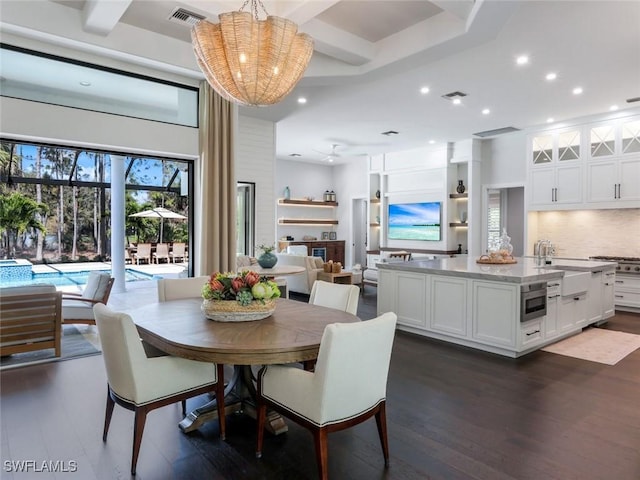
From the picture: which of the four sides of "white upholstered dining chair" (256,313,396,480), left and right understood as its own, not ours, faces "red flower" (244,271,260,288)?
front

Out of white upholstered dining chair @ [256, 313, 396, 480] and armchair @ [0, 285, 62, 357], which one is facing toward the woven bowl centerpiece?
the white upholstered dining chair

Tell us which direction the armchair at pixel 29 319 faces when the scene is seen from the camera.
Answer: facing away from the viewer

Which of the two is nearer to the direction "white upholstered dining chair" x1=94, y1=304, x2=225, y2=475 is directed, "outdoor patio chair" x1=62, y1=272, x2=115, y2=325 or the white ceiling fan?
the white ceiling fan

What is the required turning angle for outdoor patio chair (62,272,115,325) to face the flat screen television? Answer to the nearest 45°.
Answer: approximately 180°

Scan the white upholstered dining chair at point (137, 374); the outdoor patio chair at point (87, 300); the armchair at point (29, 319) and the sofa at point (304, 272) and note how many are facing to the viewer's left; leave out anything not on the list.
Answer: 1

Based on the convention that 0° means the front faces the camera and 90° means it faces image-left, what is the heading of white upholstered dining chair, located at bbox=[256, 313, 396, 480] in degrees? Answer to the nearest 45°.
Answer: approximately 135°

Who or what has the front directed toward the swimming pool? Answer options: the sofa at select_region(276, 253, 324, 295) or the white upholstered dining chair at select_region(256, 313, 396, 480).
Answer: the white upholstered dining chair

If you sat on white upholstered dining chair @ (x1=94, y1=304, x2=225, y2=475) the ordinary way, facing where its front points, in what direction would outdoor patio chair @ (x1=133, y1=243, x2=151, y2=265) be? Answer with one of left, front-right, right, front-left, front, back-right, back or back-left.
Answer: front-left

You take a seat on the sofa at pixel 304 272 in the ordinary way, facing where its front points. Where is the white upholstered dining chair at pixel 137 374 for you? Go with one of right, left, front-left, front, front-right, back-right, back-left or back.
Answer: back-right

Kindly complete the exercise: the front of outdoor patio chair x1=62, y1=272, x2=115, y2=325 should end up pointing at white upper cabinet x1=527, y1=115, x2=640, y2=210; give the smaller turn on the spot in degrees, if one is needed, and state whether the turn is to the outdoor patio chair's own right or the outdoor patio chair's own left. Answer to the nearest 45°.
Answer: approximately 180°

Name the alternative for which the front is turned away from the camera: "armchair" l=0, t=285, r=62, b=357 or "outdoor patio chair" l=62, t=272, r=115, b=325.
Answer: the armchair

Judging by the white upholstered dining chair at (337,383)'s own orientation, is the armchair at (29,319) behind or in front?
in front

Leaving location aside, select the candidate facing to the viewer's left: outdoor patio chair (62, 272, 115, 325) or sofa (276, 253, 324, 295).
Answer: the outdoor patio chair

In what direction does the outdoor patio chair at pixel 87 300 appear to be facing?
to the viewer's left

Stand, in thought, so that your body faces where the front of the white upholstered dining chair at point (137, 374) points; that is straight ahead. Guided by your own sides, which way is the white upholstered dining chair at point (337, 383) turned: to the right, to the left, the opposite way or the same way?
to the left

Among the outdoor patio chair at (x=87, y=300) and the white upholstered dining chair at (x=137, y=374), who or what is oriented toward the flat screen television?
the white upholstered dining chair

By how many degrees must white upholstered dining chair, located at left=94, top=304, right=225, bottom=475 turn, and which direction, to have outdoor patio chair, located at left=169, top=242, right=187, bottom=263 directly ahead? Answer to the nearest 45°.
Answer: approximately 45° to its left
